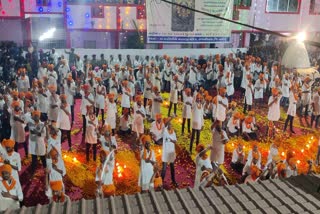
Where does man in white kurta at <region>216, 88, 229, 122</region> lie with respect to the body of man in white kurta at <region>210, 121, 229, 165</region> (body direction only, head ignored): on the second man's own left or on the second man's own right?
on the second man's own left

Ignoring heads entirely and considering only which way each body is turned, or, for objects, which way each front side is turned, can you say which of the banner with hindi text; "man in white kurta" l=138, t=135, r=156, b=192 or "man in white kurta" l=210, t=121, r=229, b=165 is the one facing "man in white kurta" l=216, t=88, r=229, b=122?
the banner with hindi text

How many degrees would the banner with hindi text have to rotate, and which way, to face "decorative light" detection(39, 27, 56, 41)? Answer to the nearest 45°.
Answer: approximately 90° to its right

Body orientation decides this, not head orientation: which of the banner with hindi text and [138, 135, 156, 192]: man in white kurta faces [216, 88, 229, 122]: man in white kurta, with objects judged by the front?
the banner with hindi text

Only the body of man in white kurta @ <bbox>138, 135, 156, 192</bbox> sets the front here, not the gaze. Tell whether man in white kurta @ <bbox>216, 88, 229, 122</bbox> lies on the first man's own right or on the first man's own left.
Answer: on the first man's own left

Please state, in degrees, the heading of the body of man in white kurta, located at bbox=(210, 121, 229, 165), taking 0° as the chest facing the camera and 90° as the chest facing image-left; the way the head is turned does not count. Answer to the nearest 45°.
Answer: approximately 315°

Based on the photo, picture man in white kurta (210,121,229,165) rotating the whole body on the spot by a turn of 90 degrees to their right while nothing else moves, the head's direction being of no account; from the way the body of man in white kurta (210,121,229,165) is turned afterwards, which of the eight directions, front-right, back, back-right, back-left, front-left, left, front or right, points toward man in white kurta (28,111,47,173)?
front-right

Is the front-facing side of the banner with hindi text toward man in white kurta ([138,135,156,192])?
yes
